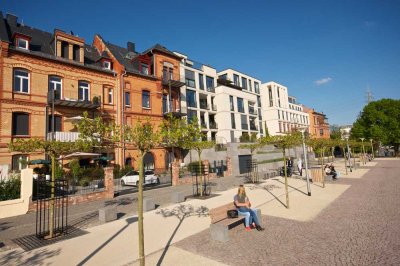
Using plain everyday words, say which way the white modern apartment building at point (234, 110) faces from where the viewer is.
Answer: facing the viewer and to the right of the viewer

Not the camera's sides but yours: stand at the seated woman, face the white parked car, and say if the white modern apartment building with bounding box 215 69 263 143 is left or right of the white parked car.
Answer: right

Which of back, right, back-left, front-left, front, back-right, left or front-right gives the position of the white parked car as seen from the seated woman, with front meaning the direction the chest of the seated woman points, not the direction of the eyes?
back

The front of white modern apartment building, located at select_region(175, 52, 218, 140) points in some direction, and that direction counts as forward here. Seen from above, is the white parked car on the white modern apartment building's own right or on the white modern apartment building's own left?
on the white modern apartment building's own right

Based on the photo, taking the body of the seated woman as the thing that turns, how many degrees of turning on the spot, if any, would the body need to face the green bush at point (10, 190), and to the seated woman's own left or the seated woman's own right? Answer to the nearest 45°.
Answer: approximately 135° to the seated woman's own right

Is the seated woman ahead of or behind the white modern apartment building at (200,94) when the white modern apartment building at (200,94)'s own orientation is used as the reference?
ahead

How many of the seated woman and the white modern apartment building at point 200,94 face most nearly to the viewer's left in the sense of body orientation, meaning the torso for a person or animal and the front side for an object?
0

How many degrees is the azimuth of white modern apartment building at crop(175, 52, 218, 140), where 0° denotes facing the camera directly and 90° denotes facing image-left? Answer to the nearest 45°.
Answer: approximately 315°

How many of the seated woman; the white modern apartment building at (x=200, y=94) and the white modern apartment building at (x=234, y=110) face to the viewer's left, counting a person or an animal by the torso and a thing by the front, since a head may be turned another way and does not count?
0

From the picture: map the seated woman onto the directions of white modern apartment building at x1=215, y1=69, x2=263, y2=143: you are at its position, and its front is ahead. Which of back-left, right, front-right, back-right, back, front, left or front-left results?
front-right
